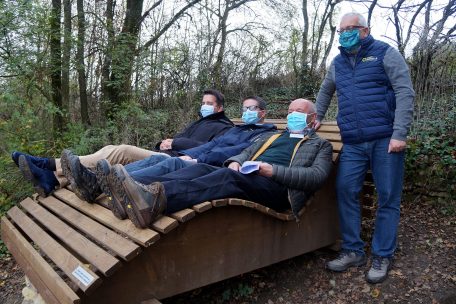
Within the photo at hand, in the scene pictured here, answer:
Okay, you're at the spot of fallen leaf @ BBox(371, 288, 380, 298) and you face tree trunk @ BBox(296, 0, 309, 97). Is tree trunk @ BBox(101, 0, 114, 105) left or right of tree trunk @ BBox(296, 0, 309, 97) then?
left

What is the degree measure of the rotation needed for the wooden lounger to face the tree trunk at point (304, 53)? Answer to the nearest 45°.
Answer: approximately 180°

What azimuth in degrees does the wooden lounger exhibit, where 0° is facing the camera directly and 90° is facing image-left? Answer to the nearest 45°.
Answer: approximately 45°

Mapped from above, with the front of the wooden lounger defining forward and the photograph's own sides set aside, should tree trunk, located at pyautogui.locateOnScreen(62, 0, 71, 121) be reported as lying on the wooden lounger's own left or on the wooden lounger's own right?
on the wooden lounger's own right

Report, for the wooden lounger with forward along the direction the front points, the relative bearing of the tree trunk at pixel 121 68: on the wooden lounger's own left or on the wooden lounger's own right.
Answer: on the wooden lounger's own right

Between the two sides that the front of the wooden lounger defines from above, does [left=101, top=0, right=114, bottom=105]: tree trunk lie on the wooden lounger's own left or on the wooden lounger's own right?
on the wooden lounger's own right

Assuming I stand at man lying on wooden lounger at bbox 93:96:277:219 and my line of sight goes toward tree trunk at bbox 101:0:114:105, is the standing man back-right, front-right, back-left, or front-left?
back-right

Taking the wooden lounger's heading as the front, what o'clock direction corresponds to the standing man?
The standing man is roughly at 7 o'clock from the wooden lounger.
